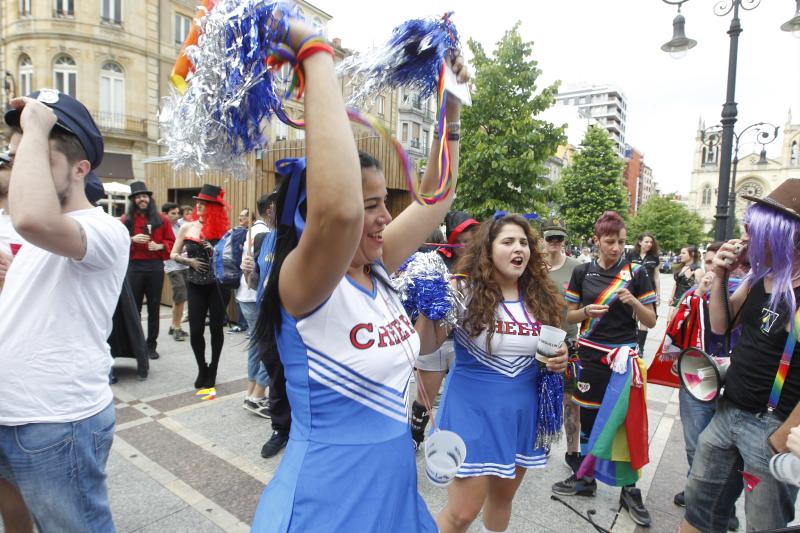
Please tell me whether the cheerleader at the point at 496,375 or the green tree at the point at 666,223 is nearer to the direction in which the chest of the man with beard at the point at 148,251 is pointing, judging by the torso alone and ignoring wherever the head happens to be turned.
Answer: the cheerleader

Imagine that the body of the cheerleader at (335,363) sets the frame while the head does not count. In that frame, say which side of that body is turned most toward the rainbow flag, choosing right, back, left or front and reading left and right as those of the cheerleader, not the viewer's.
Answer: left

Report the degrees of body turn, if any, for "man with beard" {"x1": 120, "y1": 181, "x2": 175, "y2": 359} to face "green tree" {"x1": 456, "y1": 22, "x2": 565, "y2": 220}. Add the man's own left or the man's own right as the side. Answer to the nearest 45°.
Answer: approximately 135° to the man's own left

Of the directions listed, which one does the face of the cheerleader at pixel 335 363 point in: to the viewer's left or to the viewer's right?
to the viewer's right

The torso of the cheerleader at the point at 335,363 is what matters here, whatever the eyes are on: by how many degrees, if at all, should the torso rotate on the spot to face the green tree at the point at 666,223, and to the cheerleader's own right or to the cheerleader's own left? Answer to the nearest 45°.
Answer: approximately 90° to the cheerleader's own left

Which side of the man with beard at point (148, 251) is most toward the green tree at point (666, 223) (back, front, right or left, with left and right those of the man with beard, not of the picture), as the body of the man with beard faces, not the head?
left

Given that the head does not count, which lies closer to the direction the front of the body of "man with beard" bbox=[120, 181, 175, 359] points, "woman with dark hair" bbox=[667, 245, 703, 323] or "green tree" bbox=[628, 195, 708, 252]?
the woman with dark hair

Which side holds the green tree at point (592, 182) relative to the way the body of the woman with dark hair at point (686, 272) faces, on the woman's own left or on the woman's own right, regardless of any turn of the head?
on the woman's own right

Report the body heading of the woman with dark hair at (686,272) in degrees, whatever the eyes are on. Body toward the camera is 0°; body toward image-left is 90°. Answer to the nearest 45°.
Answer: approximately 45°

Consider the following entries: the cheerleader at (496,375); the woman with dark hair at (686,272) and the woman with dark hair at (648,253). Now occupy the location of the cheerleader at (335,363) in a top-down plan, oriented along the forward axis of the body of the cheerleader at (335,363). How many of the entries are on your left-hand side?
3

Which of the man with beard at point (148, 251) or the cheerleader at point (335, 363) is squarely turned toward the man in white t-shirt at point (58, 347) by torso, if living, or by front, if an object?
the man with beard

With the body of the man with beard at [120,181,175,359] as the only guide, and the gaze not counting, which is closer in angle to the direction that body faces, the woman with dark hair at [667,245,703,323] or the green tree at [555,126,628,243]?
the woman with dark hair
